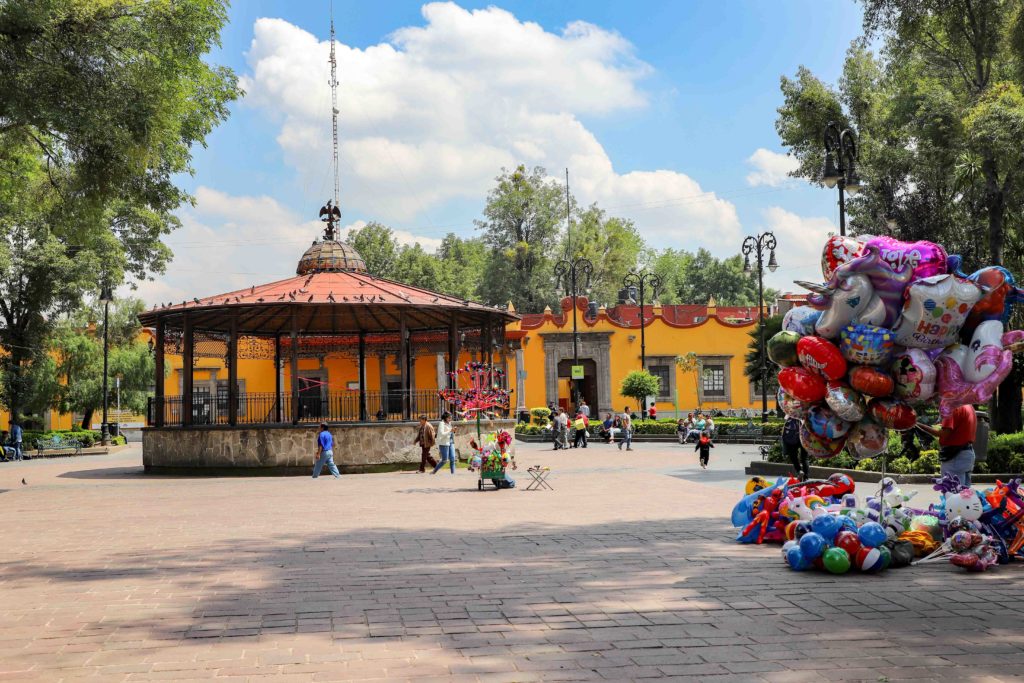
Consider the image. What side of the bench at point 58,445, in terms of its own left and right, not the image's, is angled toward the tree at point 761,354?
left

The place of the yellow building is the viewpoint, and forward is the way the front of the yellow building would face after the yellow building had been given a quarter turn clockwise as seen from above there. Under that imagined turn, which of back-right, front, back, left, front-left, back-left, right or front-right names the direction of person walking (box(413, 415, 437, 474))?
left

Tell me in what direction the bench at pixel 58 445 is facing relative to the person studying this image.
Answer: facing the viewer

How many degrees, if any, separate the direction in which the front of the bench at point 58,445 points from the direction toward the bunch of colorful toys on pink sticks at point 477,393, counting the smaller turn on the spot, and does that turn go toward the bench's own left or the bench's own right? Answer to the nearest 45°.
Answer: approximately 45° to the bench's own left

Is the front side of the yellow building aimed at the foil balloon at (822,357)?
yes

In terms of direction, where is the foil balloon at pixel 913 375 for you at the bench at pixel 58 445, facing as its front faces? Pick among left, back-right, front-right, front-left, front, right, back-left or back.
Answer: front

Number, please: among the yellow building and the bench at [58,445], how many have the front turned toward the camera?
2

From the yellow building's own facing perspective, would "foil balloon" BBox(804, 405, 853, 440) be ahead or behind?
ahead

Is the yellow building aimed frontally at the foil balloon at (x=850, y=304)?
yes

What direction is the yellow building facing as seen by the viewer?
toward the camera

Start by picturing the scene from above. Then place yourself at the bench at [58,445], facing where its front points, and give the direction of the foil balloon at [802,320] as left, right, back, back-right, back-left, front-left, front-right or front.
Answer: front

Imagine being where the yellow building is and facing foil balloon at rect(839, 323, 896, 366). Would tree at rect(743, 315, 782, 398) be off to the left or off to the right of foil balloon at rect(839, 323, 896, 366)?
left

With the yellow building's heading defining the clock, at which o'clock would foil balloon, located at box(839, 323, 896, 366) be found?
The foil balloon is roughly at 12 o'clock from the yellow building.

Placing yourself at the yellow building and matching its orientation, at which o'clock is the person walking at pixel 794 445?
The person walking is roughly at 12 o'clock from the yellow building.
